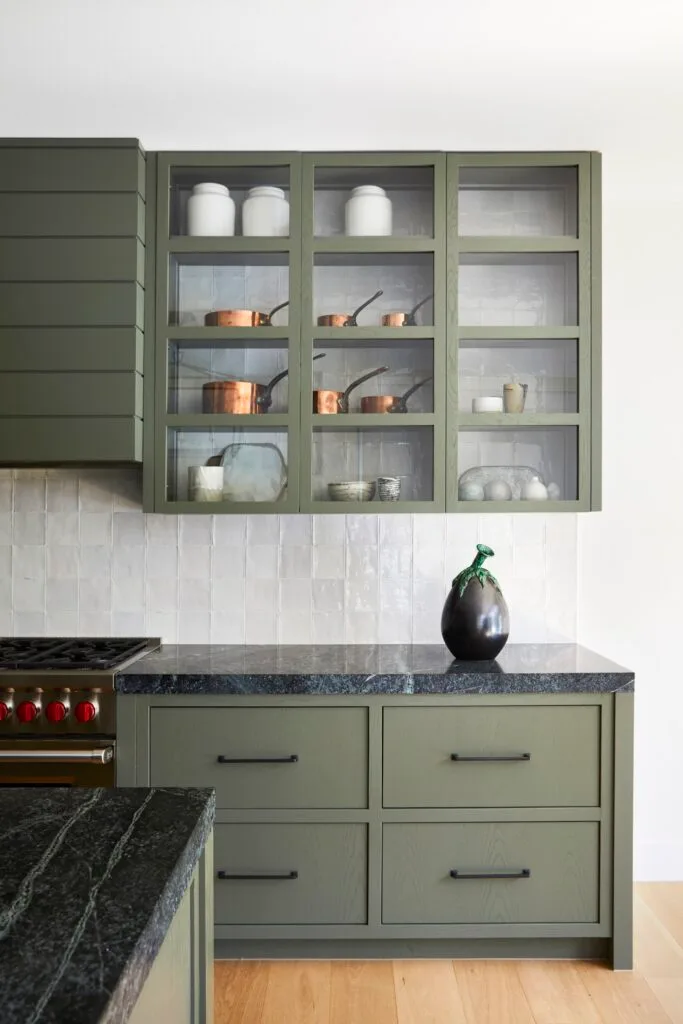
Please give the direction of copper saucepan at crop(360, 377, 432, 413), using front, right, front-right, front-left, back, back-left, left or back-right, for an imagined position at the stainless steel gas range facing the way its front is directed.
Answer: left

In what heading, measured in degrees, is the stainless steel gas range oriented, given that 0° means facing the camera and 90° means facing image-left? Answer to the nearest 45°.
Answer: approximately 0°

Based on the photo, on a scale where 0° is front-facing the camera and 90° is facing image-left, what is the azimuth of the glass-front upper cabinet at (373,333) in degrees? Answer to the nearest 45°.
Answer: approximately 0°

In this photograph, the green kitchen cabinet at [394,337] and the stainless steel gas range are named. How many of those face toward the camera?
2

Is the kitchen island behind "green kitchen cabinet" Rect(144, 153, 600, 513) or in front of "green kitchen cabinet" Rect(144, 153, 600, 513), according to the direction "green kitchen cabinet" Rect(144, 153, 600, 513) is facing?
in front
